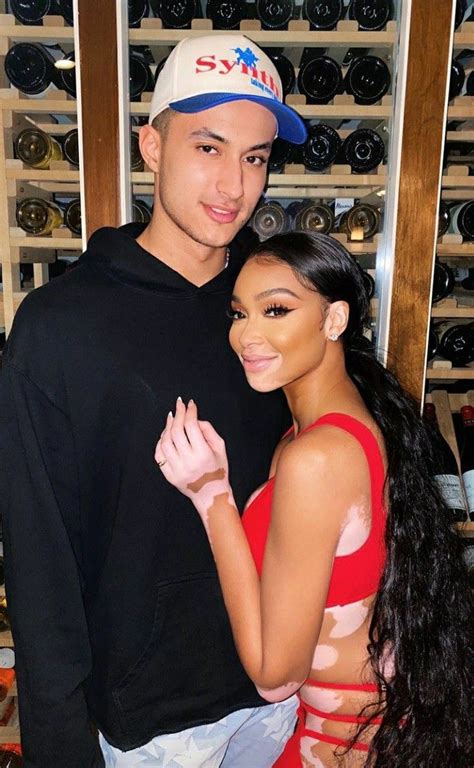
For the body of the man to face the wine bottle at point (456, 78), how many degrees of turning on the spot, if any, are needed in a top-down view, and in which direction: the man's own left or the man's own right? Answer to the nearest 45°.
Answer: approximately 90° to the man's own left

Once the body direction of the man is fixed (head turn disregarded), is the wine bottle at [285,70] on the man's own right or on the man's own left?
on the man's own left

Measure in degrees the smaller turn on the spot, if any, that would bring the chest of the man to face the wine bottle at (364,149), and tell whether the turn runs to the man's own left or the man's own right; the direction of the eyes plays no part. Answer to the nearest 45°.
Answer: approximately 90° to the man's own left

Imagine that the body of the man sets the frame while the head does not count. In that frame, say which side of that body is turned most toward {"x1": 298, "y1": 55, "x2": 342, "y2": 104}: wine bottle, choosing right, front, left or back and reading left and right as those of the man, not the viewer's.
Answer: left

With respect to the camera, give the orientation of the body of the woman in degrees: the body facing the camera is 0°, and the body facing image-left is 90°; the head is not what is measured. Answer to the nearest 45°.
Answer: approximately 90°

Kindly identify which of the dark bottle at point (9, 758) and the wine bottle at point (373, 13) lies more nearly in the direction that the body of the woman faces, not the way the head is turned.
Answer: the dark bottle
